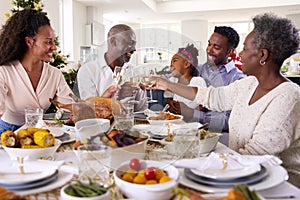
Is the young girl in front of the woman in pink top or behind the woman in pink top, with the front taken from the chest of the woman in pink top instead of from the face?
in front

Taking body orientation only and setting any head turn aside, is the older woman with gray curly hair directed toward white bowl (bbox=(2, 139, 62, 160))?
yes

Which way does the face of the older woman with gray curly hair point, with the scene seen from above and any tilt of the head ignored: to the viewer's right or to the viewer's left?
to the viewer's left

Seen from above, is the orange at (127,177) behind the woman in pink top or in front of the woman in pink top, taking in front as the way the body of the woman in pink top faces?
in front

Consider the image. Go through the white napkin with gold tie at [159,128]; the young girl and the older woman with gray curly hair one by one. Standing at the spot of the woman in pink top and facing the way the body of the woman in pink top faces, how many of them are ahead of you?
3

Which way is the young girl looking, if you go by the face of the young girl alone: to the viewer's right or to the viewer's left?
to the viewer's left

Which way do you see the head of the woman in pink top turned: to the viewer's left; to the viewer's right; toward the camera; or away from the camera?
to the viewer's right

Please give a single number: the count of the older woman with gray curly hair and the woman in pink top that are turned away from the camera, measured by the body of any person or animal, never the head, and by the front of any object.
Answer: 0

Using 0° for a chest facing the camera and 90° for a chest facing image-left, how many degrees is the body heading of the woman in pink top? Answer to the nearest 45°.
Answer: approximately 315°

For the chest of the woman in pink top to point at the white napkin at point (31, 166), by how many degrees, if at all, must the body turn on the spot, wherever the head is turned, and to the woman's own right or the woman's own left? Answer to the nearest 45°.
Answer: approximately 45° to the woman's own right
